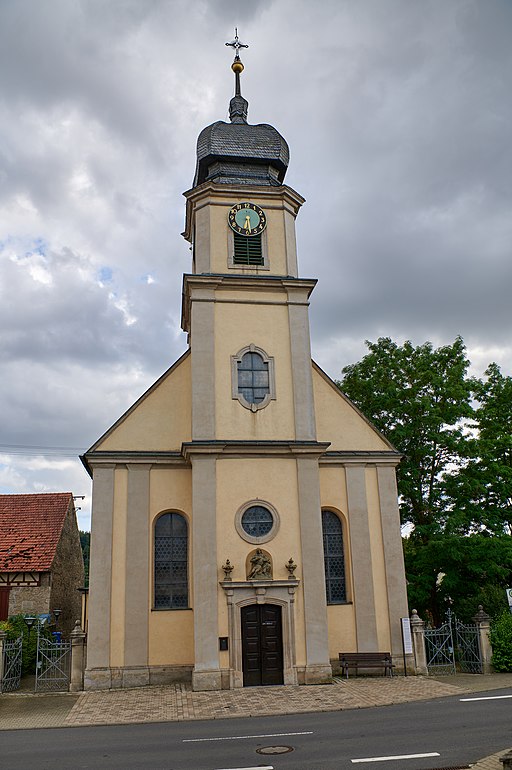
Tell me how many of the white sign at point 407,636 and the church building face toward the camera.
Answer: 2

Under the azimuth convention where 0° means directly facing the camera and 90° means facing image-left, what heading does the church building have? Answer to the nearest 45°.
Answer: approximately 0°

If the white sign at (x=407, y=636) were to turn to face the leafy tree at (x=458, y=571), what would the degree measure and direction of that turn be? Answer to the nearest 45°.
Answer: approximately 135° to its left

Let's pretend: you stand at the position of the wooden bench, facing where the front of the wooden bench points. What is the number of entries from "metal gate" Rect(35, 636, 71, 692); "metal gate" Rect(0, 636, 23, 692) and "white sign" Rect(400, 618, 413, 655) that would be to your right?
2

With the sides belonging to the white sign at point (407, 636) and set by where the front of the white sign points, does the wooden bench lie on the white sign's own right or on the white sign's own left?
on the white sign's own right

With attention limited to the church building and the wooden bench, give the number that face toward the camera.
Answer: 2

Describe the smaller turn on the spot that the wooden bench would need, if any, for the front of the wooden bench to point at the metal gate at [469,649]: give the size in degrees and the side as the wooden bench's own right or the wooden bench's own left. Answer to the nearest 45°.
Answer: approximately 90° to the wooden bench's own left

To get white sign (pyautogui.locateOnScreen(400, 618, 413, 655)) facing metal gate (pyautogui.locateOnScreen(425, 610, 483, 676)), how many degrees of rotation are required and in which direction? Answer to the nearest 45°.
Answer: approximately 135° to its left

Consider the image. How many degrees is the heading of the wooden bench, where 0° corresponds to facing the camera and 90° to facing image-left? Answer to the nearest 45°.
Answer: approximately 0°
